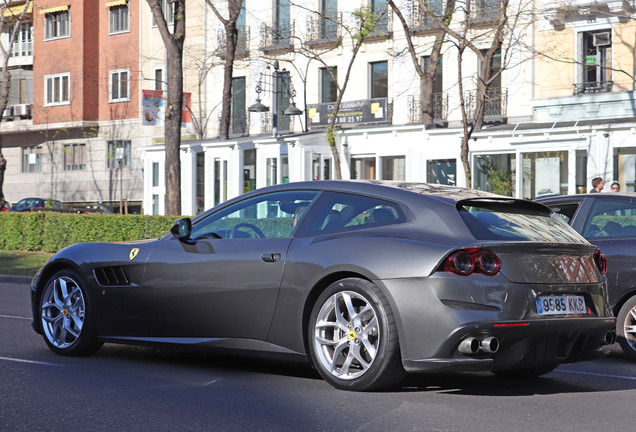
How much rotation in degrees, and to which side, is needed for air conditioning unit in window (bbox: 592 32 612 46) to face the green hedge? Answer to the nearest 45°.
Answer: approximately 45° to its right

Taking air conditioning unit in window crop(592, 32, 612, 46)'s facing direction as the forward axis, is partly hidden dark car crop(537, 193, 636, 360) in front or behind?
in front

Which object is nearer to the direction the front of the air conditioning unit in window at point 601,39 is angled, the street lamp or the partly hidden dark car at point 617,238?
the partly hidden dark car

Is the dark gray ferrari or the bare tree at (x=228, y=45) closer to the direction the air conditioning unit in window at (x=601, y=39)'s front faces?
the dark gray ferrari

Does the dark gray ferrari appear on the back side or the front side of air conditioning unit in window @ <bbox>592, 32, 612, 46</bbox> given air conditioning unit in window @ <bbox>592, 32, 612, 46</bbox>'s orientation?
on the front side

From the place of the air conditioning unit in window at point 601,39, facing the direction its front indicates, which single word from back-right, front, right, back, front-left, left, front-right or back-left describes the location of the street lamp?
right

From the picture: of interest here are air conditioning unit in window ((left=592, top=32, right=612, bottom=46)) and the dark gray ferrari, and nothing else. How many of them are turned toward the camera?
1

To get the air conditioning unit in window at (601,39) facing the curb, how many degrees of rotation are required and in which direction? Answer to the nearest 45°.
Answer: approximately 45° to its right

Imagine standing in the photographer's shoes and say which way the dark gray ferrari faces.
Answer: facing away from the viewer and to the left of the viewer

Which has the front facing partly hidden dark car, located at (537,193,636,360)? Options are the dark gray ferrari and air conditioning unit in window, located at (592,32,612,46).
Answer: the air conditioning unit in window

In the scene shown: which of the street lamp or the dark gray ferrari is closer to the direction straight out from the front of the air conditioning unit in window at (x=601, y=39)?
the dark gray ferrari

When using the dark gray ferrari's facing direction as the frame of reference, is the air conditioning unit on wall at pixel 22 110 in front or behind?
in front

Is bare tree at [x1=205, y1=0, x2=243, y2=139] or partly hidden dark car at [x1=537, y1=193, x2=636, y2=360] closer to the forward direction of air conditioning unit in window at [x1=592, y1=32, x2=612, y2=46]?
the partly hidden dark car

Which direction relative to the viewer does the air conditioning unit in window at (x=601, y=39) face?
toward the camera
